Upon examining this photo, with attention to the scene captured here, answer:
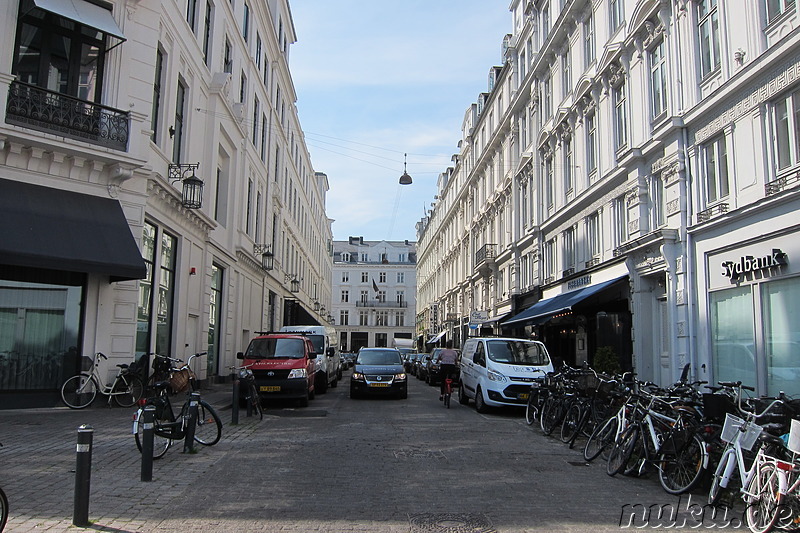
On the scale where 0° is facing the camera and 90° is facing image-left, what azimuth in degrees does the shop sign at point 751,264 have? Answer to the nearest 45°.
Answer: approximately 45°

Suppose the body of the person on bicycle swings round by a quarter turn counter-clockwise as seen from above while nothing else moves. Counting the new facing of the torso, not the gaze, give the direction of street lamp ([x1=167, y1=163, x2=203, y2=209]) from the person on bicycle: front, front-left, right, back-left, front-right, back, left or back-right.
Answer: front-left

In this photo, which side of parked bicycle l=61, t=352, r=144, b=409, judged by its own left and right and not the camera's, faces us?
left

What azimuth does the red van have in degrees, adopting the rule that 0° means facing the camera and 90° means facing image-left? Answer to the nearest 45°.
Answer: approximately 0°

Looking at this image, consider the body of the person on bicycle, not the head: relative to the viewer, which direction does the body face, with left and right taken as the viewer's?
facing away from the viewer

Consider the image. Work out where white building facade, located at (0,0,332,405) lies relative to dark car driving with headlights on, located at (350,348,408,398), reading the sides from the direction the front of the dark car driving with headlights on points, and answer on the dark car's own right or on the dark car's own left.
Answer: on the dark car's own right

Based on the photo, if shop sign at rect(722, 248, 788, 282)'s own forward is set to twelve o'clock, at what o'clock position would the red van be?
The red van is roughly at 1 o'clock from the shop sign.

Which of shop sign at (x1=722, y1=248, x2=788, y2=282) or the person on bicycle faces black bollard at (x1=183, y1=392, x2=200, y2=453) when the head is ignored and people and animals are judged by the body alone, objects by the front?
the shop sign

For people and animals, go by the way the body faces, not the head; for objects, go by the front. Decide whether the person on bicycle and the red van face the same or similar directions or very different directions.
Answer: very different directions
